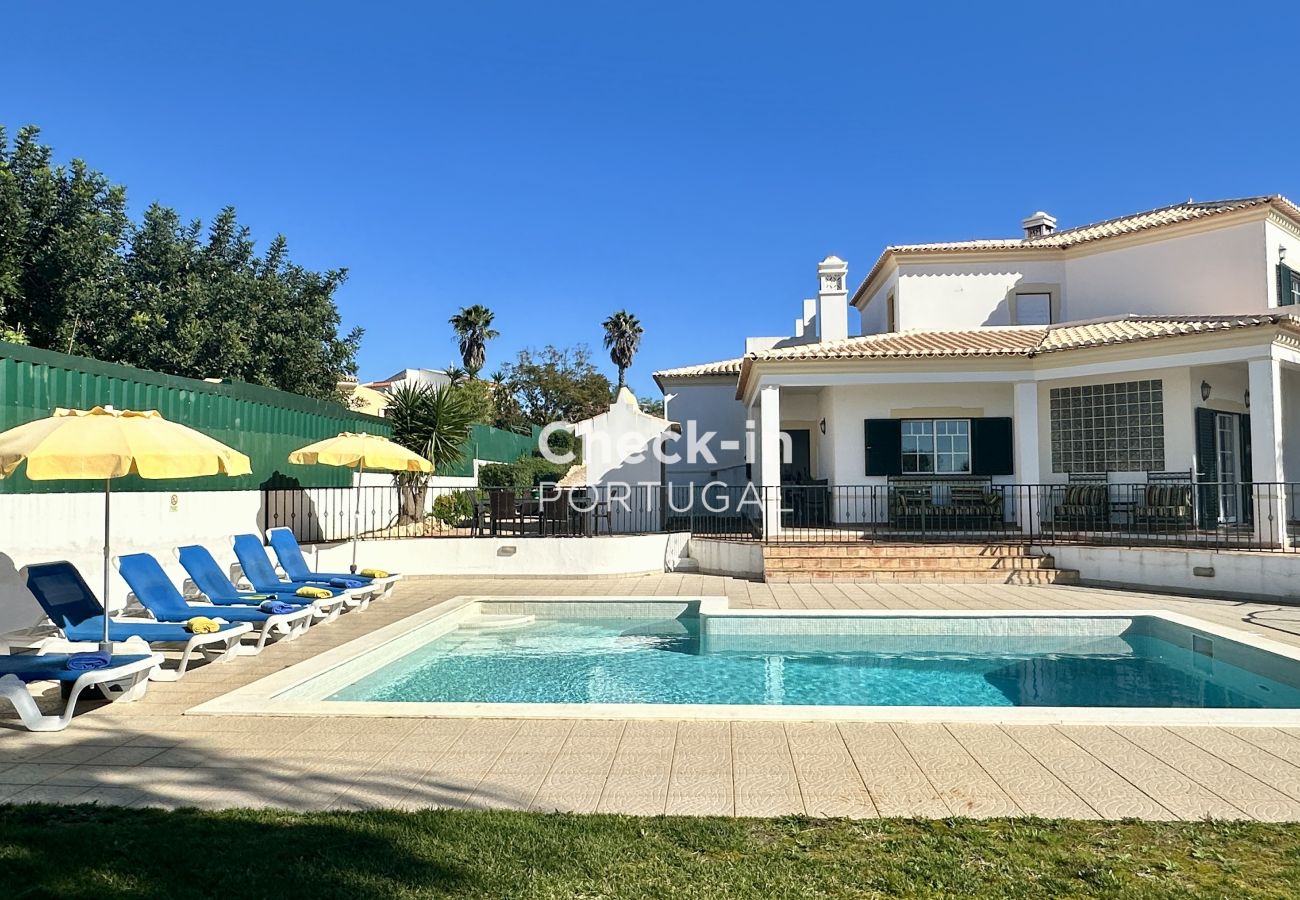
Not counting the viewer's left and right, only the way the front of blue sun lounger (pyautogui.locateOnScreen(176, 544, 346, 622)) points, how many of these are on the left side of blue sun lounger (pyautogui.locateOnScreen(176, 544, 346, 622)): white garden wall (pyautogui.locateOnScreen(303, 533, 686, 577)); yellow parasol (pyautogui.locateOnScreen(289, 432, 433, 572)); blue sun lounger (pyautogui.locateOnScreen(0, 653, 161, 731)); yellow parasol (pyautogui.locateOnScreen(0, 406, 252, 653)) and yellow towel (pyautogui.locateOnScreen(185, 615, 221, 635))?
2

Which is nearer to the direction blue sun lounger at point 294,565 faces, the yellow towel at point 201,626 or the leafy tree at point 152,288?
the yellow towel

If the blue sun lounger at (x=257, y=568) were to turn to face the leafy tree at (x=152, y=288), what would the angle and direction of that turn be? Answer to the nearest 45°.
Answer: approximately 135° to its left

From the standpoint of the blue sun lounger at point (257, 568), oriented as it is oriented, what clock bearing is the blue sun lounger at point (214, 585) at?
the blue sun lounger at point (214, 585) is roughly at 2 o'clock from the blue sun lounger at point (257, 568).

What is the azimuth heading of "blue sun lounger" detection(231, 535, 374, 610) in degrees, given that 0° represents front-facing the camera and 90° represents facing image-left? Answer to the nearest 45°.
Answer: approximately 315°

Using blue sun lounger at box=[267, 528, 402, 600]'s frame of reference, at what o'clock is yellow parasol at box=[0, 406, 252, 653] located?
The yellow parasol is roughly at 2 o'clock from the blue sun lounger.

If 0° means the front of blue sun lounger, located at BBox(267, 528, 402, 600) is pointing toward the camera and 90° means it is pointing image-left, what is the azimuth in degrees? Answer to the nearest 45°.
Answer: approximately 315°

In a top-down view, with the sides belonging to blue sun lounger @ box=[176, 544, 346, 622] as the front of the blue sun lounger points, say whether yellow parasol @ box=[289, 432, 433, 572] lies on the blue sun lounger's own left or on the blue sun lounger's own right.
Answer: on the blue sun lounger's own left

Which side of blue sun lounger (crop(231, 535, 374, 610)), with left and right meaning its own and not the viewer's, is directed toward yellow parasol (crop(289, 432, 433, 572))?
left

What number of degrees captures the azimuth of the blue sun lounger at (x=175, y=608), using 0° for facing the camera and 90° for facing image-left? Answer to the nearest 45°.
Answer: approximately 315°

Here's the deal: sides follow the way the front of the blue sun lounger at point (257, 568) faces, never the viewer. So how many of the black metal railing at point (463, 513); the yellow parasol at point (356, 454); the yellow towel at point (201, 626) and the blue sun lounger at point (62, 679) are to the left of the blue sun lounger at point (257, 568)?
2
